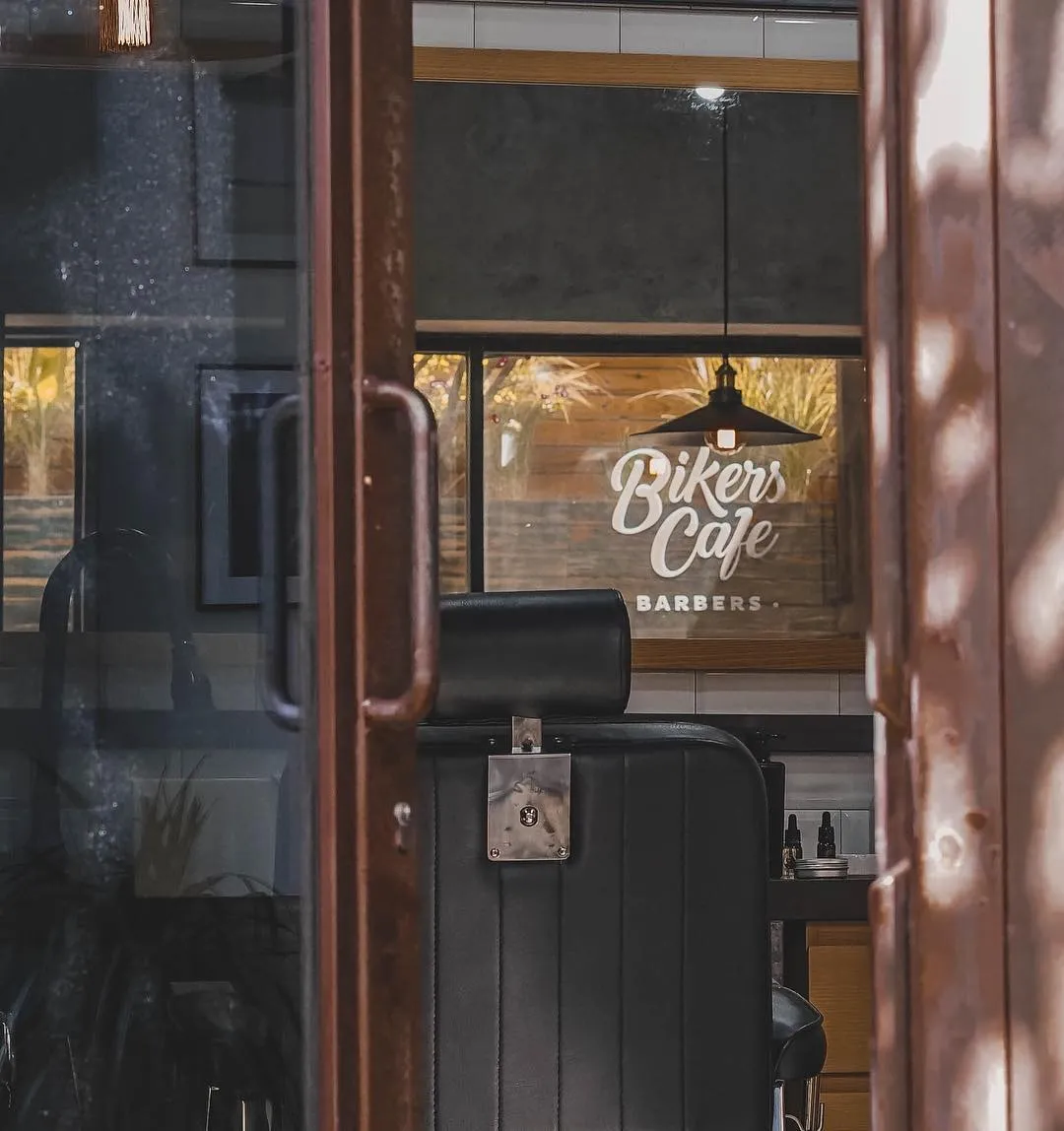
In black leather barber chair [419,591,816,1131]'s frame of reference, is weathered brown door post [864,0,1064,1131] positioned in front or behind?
behind

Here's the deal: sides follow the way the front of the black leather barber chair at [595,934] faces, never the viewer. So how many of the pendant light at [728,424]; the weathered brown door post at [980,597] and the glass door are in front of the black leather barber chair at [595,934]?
1

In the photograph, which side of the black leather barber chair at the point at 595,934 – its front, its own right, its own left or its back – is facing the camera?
back

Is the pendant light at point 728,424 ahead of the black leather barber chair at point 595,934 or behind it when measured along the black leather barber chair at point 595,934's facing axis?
ahead
